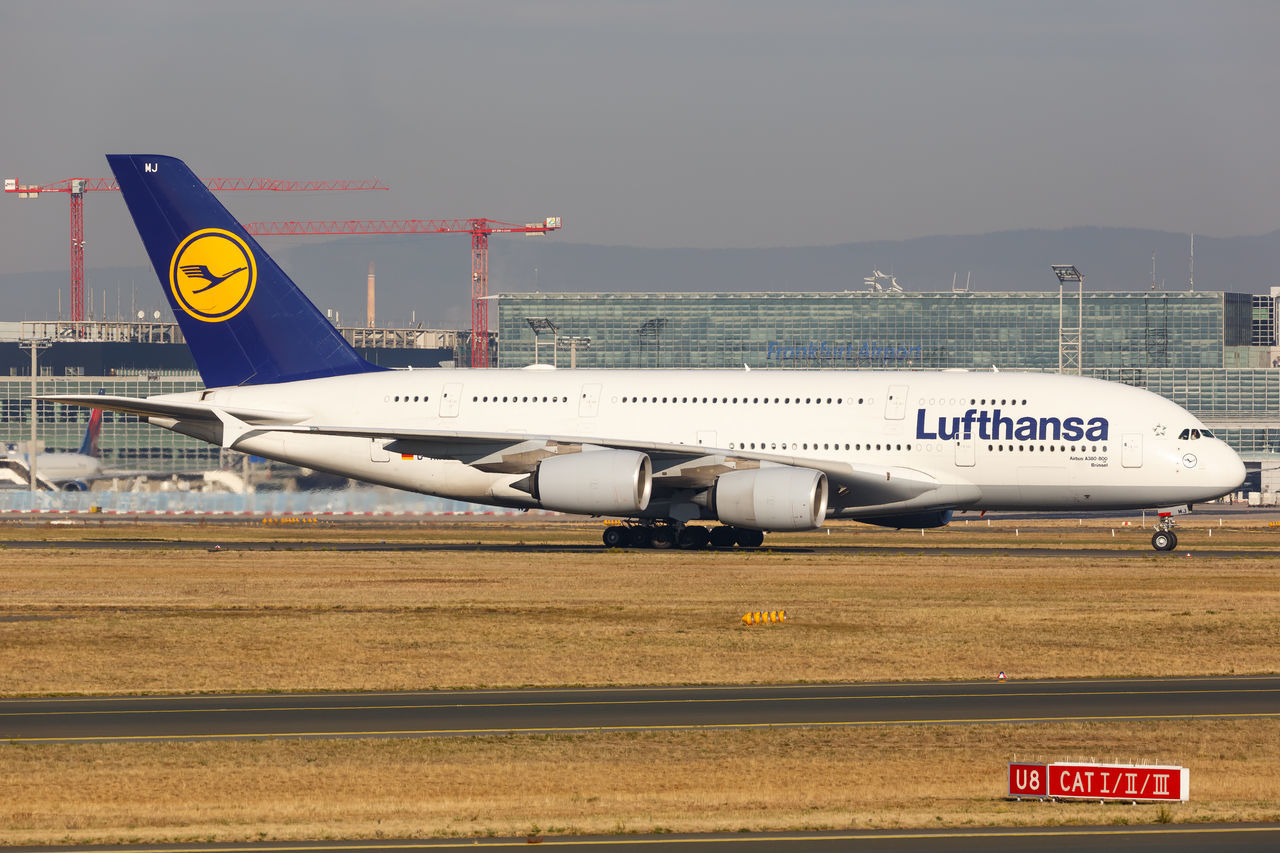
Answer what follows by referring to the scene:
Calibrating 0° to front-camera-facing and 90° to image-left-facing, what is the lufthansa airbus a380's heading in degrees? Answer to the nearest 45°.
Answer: approximately 270°

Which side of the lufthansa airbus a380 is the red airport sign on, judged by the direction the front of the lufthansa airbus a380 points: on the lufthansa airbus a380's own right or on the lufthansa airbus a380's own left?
on the lufthansa airbus a380's own right
